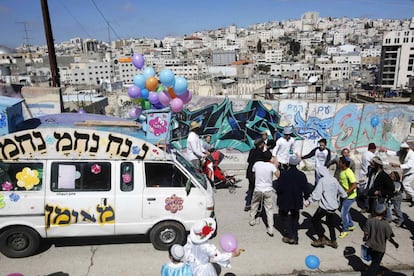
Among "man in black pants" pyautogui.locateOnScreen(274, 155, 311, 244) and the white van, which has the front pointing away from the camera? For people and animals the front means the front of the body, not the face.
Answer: the man in black pants

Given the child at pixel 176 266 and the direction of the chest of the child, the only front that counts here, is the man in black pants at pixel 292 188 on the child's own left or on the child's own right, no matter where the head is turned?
on the child's own right

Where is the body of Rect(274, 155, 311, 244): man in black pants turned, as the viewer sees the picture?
away from the camera

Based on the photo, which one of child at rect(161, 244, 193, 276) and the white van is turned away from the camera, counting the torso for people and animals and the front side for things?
the child

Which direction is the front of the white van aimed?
to the viewer's right

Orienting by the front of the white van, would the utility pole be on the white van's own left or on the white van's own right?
on the white van's own left

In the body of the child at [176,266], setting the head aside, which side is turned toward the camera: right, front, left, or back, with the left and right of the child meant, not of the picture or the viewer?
back

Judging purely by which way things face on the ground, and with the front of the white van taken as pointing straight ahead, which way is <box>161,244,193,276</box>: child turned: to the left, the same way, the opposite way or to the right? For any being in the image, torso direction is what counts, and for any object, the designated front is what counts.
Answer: to the left
